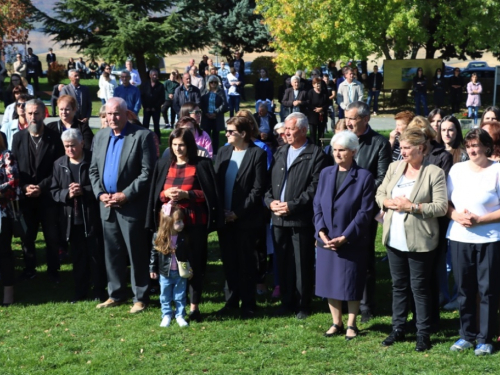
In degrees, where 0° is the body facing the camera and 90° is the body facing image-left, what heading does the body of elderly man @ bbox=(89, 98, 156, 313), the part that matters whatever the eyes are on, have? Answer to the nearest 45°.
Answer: approximately 45°

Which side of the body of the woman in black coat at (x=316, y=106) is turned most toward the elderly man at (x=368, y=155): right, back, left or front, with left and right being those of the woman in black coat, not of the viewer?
front

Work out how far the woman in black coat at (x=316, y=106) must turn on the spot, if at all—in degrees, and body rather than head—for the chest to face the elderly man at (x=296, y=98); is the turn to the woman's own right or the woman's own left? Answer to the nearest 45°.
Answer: approximately 90° to the woman's own right

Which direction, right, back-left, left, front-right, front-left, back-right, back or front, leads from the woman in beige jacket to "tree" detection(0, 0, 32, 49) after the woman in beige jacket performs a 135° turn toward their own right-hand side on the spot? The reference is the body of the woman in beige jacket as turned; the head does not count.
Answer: front-left

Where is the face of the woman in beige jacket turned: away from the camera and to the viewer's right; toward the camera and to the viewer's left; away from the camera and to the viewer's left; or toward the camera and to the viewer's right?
toward the camera and to the viewer's left

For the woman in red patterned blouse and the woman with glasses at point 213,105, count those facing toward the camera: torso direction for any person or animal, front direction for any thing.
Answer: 2

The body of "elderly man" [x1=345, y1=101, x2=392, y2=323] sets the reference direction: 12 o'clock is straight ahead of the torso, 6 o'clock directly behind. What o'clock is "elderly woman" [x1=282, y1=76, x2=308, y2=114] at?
The elderly woman is roughly at 4 o'clock from the elderly man.

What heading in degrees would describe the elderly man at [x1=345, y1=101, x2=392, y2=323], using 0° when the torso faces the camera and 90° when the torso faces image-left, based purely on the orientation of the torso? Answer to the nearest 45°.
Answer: approximately 45°

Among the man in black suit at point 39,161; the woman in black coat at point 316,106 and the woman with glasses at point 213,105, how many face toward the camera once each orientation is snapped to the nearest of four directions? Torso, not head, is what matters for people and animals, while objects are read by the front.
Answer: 3

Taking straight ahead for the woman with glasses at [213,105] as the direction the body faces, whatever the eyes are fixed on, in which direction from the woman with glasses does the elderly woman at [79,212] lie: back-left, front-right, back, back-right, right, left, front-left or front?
front

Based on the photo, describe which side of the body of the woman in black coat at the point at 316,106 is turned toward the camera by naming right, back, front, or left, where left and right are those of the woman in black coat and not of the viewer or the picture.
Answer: front

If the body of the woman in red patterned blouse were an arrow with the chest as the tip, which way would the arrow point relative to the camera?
toward the camera

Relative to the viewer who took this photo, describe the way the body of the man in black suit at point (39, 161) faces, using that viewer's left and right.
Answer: facing the viewer

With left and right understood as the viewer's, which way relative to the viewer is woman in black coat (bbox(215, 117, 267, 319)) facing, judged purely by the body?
facing the viewer and to the left of the viewer
